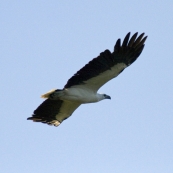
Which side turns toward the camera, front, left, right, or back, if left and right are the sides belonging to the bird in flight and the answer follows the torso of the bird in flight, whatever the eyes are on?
right
